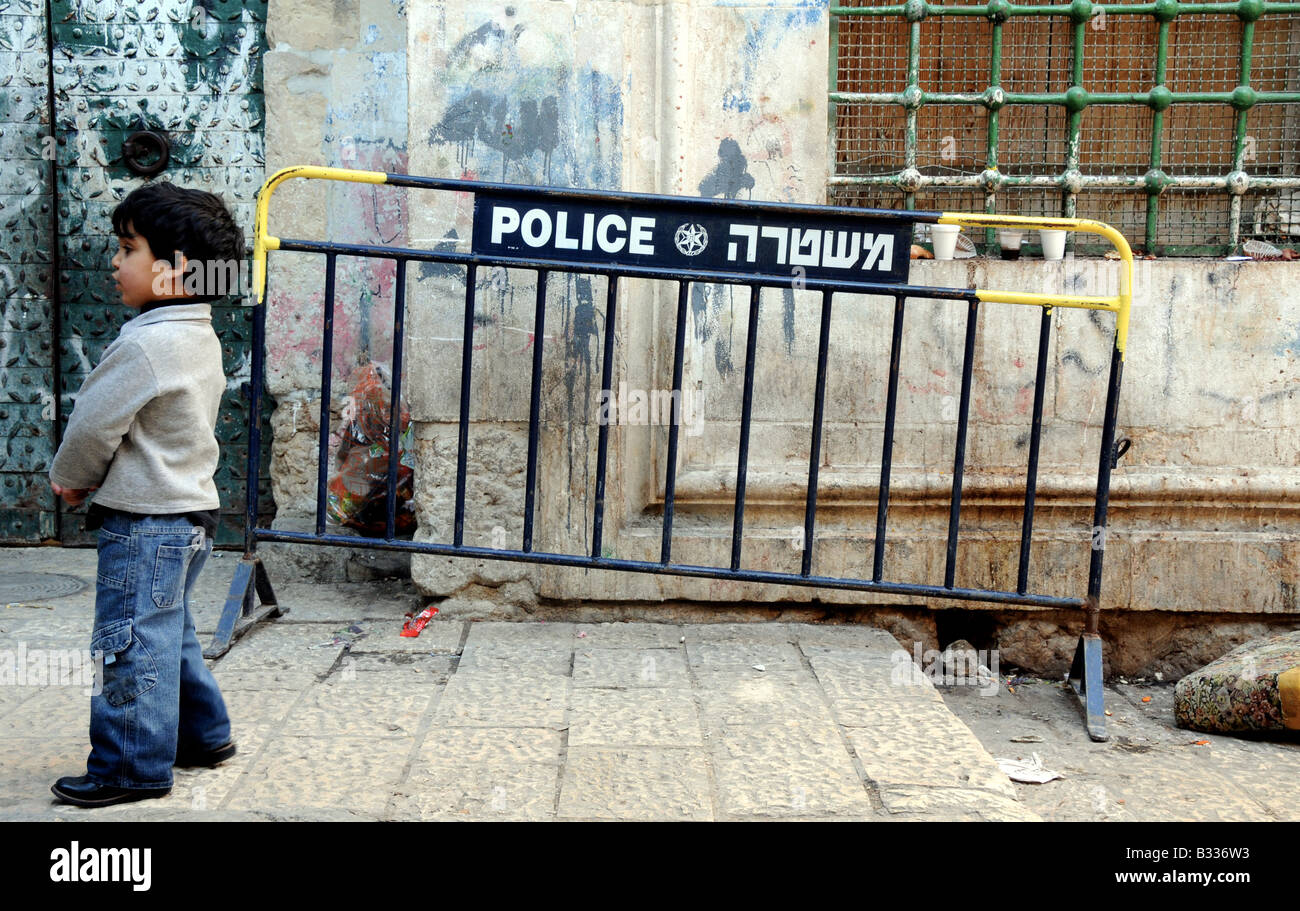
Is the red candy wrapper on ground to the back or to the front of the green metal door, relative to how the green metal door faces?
to the front

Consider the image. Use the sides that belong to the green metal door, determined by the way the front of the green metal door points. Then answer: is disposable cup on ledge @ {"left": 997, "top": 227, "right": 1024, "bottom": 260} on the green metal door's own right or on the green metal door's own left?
on the green metal door's own left

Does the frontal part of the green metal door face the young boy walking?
yes

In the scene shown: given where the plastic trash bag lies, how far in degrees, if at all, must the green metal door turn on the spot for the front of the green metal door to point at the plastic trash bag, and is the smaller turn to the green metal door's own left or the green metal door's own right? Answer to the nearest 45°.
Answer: approximately 45° to the green metal door's own left

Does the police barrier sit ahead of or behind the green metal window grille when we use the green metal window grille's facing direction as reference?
ahead

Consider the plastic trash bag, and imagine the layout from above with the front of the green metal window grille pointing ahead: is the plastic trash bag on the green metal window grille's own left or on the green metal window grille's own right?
on the green metal window grille's own right

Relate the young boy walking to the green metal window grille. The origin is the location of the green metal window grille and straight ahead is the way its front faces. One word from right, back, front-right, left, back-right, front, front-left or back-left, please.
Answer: front-right

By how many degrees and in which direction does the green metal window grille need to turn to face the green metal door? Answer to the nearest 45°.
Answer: approximately 90° to its right

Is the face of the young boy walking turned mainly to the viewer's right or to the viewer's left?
to the viewer's left

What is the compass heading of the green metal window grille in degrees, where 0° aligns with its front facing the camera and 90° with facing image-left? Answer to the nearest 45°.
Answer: approximately 0°

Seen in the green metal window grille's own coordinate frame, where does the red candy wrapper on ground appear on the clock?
The red candy wrapper on ground is roughly at 2 o'clock from the green metal window grille.

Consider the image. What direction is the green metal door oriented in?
toward the camera

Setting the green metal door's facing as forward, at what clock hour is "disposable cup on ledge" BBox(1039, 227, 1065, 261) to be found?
The disposable cup on ledge is roughly at 10 o'clock from the green metal door.

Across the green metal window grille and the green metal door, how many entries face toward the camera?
2
